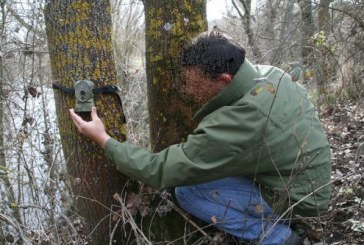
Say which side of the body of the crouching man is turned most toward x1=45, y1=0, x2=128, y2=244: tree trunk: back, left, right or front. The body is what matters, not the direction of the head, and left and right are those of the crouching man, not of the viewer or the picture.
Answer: front

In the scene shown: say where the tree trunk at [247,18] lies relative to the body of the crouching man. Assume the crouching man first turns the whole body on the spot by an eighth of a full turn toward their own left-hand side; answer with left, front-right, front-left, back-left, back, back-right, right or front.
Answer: back-right

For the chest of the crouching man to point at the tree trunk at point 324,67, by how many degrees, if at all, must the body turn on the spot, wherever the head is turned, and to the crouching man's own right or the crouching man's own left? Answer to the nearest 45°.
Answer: approximately 90° to the crouching man's own right

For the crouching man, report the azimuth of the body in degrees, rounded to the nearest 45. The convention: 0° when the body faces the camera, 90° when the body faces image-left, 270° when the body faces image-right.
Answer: approximately 90°

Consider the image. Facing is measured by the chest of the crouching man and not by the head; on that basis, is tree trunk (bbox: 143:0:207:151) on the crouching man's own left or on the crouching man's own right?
on the crouching man's own right
